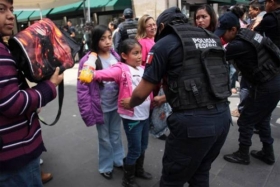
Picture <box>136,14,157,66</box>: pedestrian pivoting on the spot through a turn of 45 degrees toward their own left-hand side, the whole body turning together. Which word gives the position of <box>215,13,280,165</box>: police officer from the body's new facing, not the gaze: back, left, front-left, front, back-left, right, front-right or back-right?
front-right

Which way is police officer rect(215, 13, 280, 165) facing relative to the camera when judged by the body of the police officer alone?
to the viewer's left

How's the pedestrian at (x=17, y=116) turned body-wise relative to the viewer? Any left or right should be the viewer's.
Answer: facing to the right of the viewer

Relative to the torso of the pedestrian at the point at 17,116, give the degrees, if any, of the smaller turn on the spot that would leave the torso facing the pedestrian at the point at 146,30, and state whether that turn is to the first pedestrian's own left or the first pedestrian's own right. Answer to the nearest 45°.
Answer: approximately 45° to the first pedestrian's own left

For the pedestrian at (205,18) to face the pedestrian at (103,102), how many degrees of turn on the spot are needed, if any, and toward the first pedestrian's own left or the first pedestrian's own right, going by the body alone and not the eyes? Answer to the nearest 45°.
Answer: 0° — they already face them

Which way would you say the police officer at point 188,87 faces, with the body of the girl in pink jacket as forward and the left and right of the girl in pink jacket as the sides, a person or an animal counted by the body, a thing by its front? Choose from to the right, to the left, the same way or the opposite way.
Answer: the opposite way

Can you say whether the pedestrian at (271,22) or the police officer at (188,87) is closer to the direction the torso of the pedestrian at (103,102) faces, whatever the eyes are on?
the police officer

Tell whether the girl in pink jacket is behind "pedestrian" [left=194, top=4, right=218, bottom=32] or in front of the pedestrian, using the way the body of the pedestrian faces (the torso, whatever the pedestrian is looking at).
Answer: in front

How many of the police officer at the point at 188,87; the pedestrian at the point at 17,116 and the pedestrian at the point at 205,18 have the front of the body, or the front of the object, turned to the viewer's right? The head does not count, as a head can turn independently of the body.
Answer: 1

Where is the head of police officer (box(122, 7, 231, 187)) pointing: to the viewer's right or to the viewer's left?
to the viewer's left

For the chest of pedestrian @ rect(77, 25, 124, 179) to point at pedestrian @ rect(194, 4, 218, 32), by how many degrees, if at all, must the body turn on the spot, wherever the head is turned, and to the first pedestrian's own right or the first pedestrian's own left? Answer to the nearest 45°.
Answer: approximately 90° to the first pedestrian's own left

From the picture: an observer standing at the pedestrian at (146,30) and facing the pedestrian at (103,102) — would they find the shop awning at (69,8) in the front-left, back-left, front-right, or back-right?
back-right

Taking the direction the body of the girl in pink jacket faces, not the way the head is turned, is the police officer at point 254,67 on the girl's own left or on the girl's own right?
on the girl's own left

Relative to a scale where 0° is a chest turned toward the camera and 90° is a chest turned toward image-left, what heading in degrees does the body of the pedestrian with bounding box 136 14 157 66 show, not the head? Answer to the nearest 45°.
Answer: approximately 315°

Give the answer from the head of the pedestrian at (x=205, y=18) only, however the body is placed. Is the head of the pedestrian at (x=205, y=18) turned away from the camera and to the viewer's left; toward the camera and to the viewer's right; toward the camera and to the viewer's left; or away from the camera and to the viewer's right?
toward the camera and to the viewer's left
